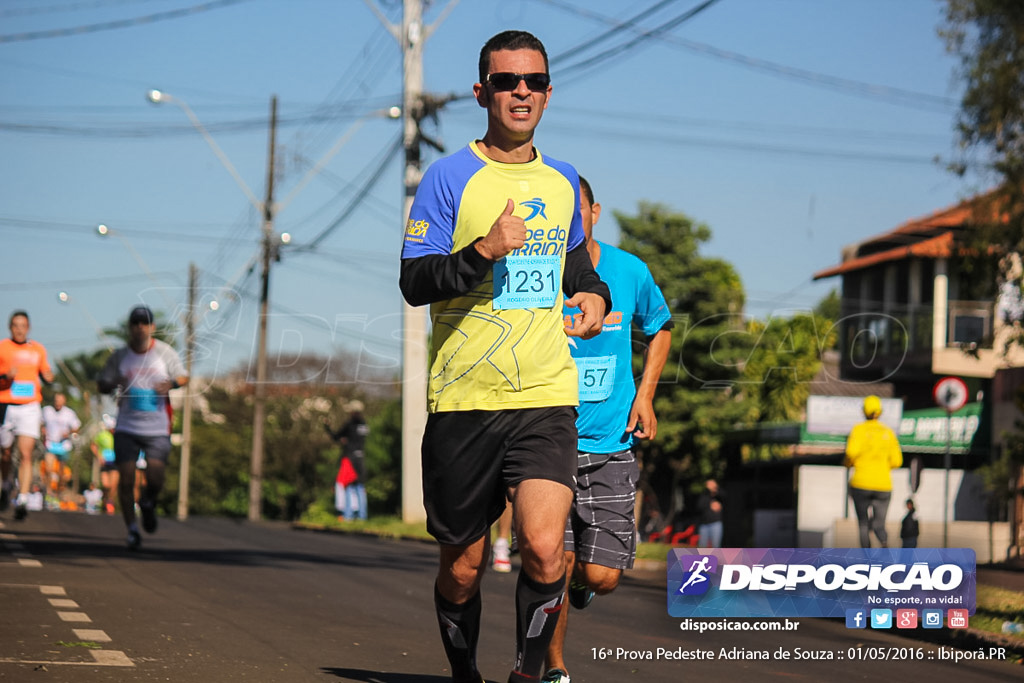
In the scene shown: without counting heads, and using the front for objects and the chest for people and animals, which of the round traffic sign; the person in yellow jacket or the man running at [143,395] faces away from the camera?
the person in yellow jacket

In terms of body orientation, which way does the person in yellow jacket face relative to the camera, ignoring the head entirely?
away from the camera

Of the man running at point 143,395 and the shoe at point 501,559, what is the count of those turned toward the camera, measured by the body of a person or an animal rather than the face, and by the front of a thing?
2

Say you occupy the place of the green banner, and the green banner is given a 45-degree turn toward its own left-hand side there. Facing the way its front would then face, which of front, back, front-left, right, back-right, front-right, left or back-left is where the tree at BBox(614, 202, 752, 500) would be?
back

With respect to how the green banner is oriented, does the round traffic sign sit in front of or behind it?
in front

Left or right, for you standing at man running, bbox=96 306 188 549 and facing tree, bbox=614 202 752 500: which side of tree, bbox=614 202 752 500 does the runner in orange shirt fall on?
left

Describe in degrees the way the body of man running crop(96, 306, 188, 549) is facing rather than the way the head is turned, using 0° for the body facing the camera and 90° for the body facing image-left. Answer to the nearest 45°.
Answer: approximately 0°

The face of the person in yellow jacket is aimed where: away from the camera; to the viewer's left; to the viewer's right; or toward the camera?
away from the camera
